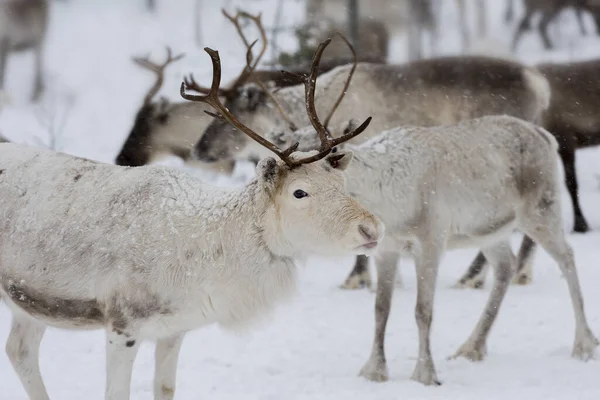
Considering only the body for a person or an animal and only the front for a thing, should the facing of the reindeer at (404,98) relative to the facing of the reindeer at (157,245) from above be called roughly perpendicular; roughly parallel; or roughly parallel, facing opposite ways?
roughly parallel, facing opposite ways

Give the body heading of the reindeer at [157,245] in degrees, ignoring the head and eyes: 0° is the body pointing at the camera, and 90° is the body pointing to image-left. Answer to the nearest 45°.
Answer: approximately 270°

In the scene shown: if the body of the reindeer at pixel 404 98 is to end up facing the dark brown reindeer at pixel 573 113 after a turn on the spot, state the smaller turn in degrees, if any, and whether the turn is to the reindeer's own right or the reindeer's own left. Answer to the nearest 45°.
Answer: approximately 135° to the reindeer's own right

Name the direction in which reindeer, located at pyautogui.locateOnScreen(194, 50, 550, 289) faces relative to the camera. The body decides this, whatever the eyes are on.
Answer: to the viewer's left

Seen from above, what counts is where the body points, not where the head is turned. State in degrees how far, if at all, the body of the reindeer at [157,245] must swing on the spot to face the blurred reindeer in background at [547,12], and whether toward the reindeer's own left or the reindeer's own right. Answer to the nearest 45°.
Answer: approximately 45° to the reindeer's own left

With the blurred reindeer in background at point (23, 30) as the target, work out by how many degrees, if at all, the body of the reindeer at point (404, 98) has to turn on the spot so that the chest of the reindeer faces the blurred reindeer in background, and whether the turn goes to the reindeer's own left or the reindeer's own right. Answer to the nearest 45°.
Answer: approximately 45° to the reindeer's own right

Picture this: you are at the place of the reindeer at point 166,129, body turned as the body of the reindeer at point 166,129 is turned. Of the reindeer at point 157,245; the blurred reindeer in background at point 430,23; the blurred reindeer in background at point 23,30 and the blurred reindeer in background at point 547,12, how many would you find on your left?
1

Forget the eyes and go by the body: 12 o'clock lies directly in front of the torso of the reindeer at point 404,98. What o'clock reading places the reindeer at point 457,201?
the reindeer at point 457,201 is roughly at 9 o'clock from the reindeer at point 404,98.

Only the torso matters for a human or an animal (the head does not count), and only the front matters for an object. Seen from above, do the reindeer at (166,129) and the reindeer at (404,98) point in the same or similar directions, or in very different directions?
same or similar directions

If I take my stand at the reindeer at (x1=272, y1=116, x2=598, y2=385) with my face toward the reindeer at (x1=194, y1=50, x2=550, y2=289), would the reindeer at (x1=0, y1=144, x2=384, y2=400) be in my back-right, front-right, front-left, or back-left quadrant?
back-left

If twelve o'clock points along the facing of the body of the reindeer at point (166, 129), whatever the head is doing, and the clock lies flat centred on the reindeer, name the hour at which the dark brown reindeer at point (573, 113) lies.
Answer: The dark brown reindeer is roughly at 6 o'clock from the reindeer.

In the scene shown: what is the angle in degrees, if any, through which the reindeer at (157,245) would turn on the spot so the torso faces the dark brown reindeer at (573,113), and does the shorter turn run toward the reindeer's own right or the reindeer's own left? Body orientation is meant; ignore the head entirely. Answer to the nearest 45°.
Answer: approximately 45° to the reindeer's own left

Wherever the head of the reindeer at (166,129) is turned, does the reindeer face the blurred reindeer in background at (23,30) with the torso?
no

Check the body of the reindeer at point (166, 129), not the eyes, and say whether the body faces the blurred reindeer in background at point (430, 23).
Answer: no

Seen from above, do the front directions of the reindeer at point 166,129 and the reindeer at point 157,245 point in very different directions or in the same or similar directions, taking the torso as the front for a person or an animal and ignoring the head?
very different directions

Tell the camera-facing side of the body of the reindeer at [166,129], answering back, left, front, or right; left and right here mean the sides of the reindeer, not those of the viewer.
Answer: left
